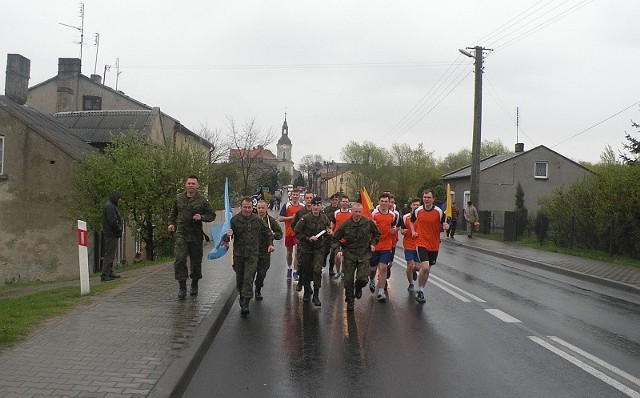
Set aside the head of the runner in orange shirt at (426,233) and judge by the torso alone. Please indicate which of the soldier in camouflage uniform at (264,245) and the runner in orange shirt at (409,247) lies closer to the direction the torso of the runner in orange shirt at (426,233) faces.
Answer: the soldier in camouflage uniform

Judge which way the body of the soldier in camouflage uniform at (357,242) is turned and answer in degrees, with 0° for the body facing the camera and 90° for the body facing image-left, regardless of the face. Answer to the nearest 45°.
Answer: approximately 0°

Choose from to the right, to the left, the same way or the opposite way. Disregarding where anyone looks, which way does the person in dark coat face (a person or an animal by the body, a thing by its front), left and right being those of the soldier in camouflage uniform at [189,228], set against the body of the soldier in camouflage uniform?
to the left

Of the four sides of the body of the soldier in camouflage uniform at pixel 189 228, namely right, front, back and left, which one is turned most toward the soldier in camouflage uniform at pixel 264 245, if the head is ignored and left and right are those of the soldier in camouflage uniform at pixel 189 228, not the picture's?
left

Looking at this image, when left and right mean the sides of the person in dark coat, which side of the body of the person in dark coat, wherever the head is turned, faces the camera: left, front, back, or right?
right

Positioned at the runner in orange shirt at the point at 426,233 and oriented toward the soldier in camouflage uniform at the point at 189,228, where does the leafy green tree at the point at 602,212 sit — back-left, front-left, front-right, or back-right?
back-right

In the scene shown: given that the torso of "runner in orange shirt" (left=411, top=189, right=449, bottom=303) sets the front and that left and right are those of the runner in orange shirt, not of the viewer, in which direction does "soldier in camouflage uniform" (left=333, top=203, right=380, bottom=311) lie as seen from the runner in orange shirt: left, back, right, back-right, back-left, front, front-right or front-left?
front-right

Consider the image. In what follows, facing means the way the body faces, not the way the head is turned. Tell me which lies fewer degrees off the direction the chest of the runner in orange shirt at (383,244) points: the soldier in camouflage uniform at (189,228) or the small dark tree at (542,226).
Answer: the soldier in camouflage uniform
